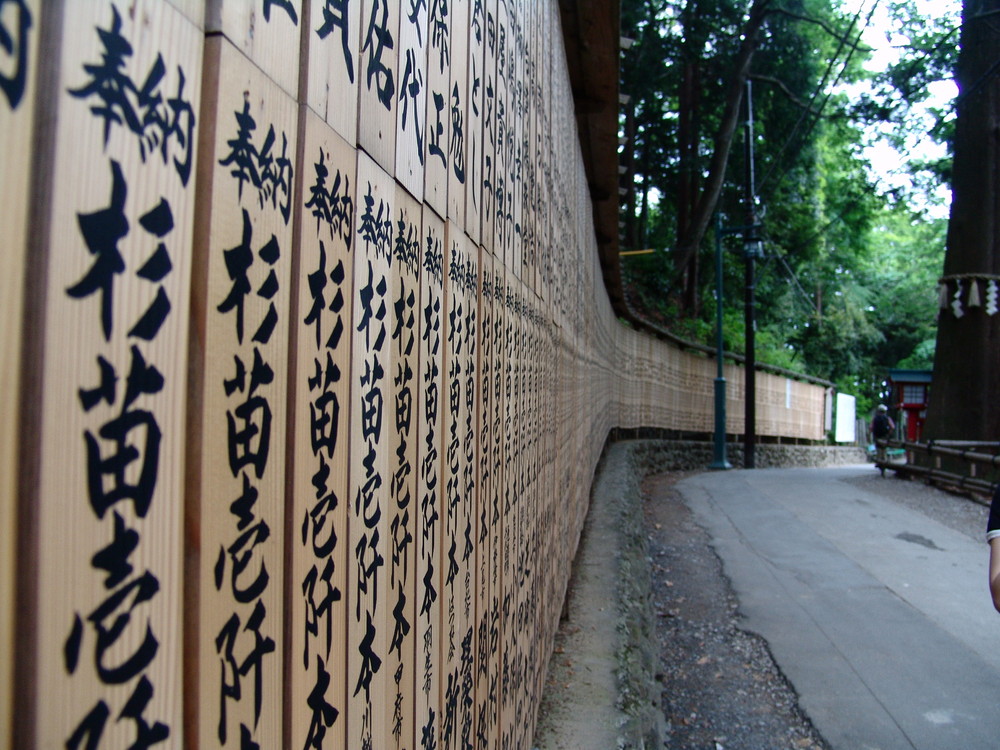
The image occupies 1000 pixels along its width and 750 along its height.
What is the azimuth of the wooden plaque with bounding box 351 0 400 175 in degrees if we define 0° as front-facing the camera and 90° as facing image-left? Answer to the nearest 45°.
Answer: approximately 315°

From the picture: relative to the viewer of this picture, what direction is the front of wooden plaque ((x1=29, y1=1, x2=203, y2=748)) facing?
facing the viewer and to the right of the viewer

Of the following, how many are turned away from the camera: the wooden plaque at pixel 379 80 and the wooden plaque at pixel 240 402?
0

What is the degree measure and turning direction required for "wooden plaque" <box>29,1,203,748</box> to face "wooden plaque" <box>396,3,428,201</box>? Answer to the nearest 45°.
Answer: approximately 90° to its left

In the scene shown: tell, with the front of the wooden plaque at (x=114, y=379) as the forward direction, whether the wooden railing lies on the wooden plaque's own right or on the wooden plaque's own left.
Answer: on the wooden plaque's own left
